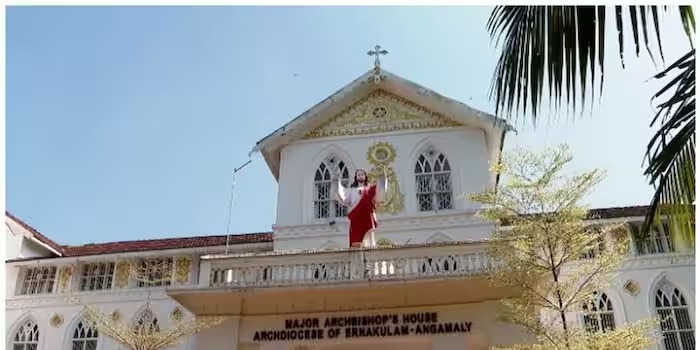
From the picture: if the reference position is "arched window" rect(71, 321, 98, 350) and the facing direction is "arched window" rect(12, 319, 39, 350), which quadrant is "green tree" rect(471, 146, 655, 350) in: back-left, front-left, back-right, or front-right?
back-left

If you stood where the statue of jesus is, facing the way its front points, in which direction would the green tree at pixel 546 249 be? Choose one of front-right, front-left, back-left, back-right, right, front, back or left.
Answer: front-left

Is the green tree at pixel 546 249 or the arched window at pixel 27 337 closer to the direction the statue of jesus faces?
the green tree

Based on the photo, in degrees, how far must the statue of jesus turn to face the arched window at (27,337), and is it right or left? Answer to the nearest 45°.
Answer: approximately 135° to its right

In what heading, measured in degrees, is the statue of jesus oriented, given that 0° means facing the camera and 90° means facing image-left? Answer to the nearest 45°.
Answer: approximately 0°

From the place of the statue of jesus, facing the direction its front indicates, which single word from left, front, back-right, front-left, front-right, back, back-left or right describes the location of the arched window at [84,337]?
back-right

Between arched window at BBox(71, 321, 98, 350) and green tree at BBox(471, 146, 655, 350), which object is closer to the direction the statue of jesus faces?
the green tree
